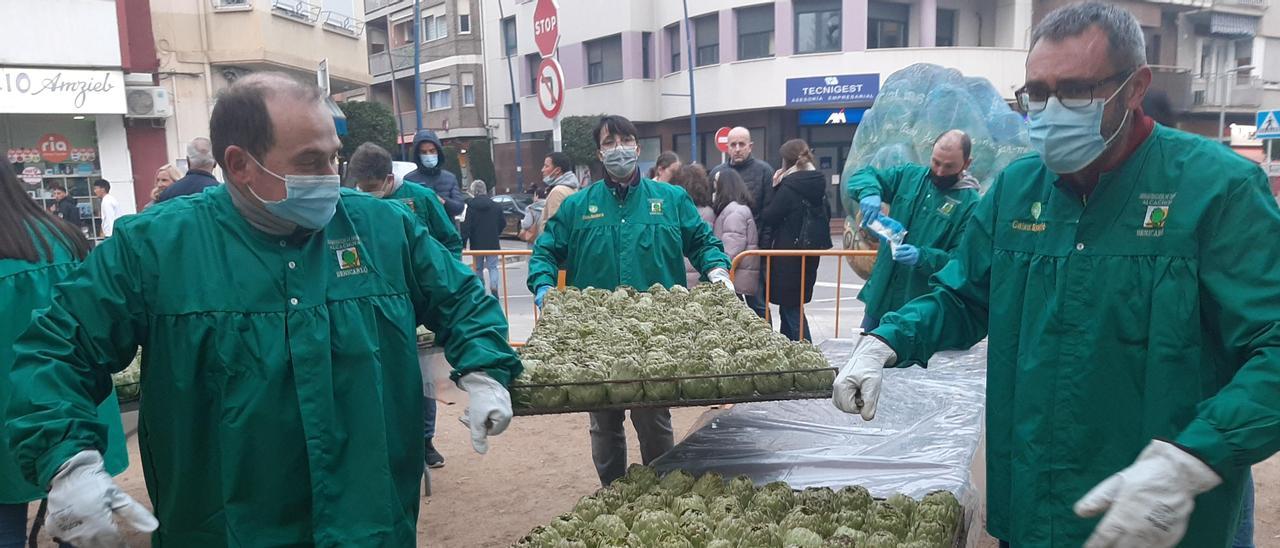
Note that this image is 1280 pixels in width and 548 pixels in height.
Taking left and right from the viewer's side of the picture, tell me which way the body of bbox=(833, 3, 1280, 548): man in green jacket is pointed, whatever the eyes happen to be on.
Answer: facing the viewer and to the left of the viewer

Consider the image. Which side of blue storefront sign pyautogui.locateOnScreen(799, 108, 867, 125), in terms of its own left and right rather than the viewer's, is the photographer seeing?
front

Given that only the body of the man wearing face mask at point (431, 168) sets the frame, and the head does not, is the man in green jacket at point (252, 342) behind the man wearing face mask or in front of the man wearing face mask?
in front

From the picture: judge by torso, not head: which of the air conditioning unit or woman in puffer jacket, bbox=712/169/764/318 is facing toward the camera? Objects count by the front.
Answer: the air conditioning unit

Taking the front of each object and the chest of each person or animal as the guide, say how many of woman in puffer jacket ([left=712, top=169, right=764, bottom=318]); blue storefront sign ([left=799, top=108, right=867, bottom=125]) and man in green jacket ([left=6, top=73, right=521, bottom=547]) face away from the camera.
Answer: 1

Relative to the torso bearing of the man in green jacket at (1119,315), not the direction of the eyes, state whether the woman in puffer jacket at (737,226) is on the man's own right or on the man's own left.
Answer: on the man's own right

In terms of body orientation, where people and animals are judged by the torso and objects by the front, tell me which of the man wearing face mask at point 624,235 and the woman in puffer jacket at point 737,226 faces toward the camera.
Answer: the man wearing face mask

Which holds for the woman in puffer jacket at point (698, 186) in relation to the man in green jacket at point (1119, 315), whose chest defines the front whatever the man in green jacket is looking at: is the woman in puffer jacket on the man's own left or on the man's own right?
on the man's own right

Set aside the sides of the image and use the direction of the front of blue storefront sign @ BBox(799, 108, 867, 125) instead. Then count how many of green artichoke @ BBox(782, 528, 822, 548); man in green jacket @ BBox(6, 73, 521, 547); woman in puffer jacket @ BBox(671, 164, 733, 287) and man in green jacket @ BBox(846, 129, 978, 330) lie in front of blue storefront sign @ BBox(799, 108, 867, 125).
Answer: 4

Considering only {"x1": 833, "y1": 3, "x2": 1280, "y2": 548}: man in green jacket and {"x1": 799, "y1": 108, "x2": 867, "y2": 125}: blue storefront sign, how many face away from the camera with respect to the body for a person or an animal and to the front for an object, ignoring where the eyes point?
0

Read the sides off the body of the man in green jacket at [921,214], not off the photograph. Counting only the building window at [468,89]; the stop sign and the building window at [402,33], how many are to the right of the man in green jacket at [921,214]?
3

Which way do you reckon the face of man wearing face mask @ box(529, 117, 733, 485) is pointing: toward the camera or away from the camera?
toward the camera

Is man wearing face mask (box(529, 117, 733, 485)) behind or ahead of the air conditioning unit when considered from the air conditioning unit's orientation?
ahead

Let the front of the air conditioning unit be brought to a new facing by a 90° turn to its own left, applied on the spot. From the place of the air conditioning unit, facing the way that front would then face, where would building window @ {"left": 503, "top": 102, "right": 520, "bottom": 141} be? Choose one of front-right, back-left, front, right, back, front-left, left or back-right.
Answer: front-left

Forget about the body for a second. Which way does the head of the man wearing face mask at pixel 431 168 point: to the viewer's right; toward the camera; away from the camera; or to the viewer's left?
toward the camera

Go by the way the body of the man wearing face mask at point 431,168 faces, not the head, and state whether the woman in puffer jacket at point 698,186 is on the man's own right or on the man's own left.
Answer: on the man's own left

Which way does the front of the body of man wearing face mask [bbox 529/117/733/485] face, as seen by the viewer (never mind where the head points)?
toward the camera

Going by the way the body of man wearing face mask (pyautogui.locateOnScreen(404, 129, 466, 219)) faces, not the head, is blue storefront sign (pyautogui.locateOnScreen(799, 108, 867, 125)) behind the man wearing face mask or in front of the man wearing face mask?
behind
